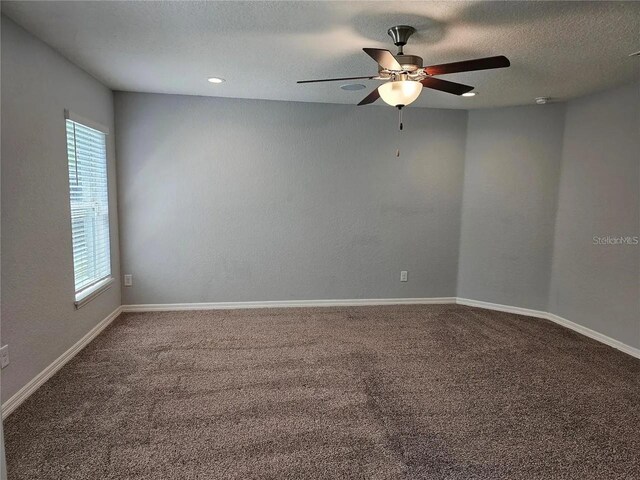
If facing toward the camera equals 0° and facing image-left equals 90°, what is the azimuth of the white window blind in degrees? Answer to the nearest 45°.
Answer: approximately 315°
